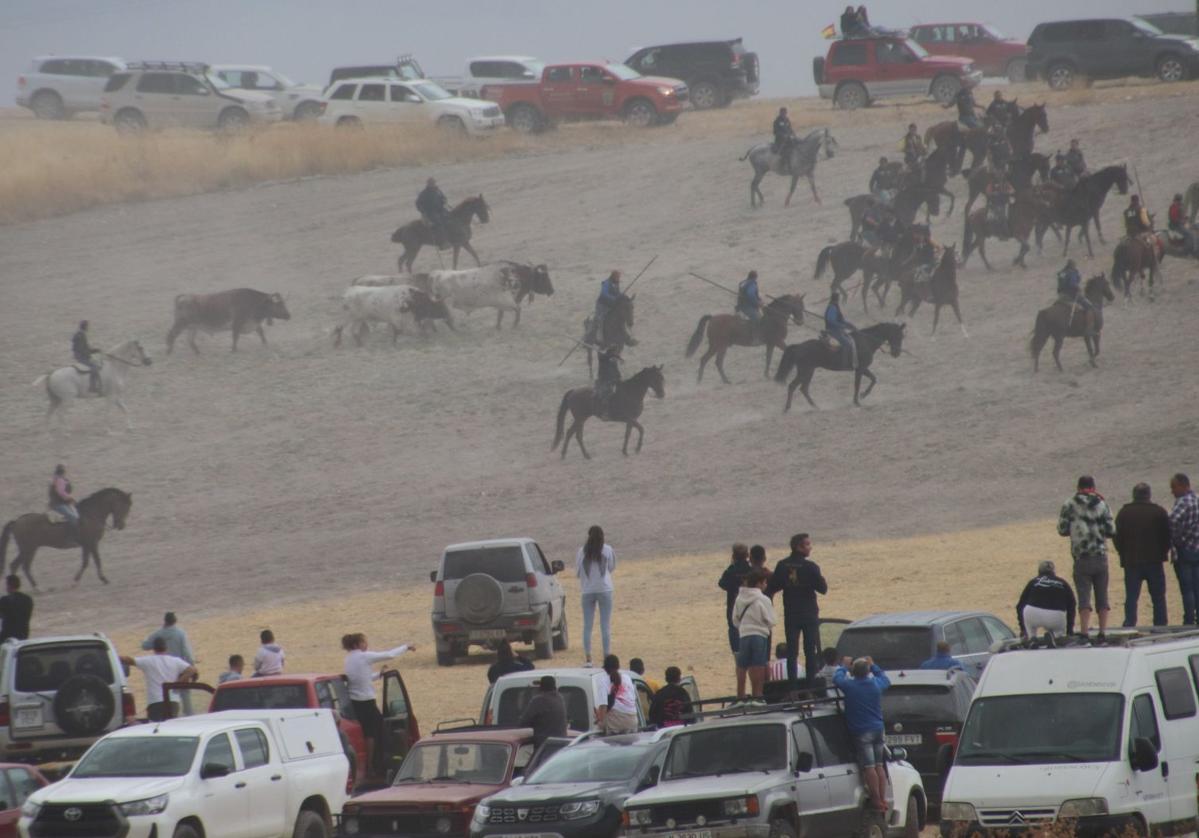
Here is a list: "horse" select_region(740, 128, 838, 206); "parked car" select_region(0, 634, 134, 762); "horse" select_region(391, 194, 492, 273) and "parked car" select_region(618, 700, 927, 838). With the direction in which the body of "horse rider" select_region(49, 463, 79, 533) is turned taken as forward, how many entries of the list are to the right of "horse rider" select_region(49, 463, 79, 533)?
2

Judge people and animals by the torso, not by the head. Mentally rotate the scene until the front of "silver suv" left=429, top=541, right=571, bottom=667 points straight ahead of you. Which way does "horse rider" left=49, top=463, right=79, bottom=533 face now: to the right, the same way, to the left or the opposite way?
to the right

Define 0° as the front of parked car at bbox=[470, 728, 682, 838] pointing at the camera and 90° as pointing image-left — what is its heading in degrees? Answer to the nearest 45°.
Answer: approximately 45°

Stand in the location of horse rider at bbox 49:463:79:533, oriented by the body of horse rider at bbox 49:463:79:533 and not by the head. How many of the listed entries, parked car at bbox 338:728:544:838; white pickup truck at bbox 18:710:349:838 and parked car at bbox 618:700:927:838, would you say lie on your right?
3

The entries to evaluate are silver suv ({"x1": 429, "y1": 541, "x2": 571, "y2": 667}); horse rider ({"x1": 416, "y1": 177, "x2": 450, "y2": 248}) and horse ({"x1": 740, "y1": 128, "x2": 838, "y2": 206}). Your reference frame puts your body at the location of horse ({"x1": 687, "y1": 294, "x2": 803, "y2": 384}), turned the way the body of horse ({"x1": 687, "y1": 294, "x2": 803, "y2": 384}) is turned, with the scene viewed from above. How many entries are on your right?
1

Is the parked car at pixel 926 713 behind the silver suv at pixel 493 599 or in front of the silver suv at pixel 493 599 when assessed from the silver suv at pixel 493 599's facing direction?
behind

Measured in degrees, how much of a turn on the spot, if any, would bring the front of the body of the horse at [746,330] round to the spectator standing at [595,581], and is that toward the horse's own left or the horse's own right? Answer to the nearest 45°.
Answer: approximately 90° to the horse's own right

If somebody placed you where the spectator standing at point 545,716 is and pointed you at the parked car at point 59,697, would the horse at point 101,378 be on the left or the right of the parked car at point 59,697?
right

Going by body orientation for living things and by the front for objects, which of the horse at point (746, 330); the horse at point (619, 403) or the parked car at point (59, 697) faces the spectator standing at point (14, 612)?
the parked car

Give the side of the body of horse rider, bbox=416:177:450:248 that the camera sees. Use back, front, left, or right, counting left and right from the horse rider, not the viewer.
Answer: right

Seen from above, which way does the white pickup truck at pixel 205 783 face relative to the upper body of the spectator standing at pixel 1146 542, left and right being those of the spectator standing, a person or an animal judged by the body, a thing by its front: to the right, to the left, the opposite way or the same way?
the opposite way

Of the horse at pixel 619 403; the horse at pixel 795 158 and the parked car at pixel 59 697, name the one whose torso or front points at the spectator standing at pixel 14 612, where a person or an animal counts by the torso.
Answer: the parked car

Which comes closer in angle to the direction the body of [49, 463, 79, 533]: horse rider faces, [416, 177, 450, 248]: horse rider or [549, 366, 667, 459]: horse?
the horse

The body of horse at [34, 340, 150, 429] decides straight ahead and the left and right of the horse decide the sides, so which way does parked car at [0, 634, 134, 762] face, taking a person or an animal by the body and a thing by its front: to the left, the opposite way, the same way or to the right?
to the left

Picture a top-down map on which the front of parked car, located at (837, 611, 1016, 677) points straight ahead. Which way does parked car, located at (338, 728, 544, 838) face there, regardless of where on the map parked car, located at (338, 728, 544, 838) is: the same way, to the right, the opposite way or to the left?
the opposite way

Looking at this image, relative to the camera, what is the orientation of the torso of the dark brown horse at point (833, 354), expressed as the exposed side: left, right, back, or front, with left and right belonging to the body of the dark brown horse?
right

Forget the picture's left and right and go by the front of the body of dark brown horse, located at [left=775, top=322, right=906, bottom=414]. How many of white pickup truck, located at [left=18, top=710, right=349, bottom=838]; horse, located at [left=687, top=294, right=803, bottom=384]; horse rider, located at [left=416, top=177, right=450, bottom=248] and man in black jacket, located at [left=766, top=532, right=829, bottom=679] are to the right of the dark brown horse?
2

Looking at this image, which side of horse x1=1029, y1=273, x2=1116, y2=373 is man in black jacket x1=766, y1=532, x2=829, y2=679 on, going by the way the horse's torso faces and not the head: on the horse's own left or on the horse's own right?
on the horse's own right

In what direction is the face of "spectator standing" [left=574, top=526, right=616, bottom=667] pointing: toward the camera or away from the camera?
away from the camera

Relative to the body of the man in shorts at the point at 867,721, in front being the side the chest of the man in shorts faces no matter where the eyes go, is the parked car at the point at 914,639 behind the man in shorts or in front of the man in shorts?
in front

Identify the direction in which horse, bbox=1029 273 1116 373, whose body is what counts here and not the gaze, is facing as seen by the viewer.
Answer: to the viewer's right
